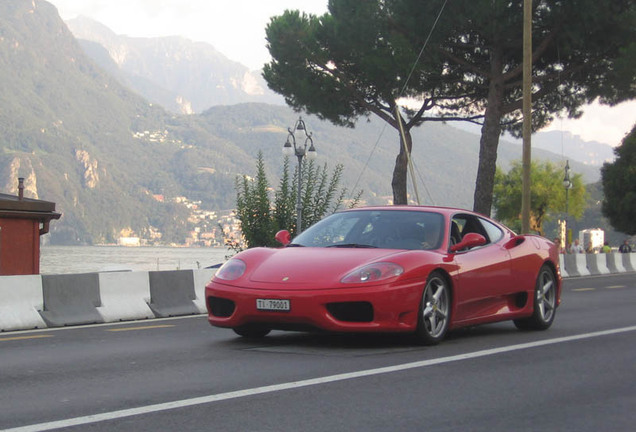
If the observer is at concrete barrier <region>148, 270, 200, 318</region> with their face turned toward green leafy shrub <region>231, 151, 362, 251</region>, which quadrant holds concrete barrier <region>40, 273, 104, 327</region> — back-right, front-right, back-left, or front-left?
back-left

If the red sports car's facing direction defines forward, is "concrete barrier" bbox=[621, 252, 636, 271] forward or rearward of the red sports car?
rearward

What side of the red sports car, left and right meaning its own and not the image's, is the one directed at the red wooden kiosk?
right

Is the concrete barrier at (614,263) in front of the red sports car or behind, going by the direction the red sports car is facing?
behind

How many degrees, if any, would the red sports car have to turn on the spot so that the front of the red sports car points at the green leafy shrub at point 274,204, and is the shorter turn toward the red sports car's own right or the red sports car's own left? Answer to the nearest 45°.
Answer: approximately 135° to the red sports car's own right

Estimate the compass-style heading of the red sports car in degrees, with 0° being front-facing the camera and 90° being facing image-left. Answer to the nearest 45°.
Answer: approximately 45°

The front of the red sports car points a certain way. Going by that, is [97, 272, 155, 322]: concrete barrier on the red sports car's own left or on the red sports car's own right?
on the red sports car's own right

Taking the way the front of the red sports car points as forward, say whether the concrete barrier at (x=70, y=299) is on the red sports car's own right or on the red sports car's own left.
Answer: on the red sports car's own right

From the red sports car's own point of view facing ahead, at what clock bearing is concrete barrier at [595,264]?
The concrete barrier is roughly at 5 o'clock from the red sports car.

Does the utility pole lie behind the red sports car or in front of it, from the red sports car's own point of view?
behind
